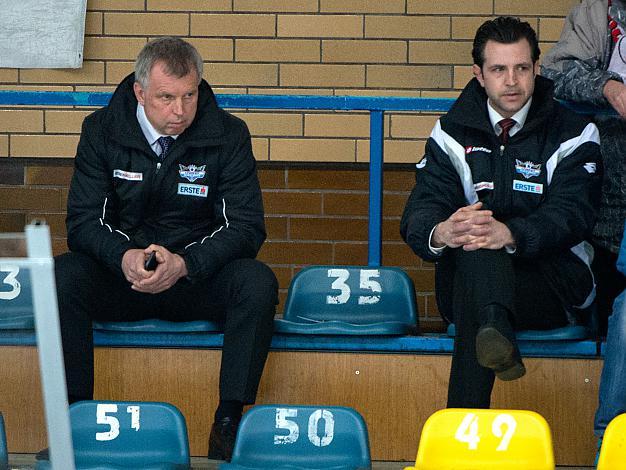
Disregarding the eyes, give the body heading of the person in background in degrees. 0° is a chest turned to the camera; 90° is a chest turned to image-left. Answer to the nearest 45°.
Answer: approximately 315°

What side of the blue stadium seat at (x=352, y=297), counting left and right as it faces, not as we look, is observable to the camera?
front

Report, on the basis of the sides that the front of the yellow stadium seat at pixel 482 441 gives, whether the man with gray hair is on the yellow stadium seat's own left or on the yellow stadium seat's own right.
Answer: on the yellow stadium seat's own right

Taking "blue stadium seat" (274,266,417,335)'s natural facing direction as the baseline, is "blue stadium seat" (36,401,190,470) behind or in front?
in front

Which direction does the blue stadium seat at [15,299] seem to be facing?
toward the camera

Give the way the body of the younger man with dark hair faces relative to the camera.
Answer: toward the camera

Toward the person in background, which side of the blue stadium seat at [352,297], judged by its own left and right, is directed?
left

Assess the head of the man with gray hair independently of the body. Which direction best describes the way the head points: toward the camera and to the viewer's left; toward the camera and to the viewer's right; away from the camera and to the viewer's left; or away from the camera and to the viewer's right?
toward the camera and to the viewer's right

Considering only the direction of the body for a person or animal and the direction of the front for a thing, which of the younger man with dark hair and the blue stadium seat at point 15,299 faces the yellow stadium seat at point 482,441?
the younger man with dark hair

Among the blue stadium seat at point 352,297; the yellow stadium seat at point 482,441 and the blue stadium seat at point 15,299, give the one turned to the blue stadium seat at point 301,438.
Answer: the blue stadium seat at point 352,297

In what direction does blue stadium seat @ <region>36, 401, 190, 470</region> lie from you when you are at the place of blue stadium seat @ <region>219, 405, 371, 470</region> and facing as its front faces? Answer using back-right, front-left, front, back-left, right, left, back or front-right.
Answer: right

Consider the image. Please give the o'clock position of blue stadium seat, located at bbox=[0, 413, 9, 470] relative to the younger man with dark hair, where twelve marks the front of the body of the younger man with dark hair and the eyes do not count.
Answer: The blue stadium seat is roughly at 1 o'clock from the younger man with dark hair.

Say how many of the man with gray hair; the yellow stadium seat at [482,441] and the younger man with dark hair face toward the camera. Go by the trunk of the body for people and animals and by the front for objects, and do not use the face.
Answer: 3
